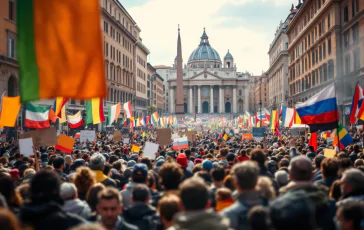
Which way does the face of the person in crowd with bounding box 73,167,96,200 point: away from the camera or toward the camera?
away from the camera

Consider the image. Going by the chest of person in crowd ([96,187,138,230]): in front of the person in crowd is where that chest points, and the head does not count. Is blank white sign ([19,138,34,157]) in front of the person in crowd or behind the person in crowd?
behind

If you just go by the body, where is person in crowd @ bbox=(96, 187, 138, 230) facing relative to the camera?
toward the camera

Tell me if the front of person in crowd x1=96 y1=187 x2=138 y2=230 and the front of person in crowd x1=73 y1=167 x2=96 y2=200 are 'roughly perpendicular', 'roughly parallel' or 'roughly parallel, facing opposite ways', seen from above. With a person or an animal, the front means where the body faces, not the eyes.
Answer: roughly parallel, facing opposite ways

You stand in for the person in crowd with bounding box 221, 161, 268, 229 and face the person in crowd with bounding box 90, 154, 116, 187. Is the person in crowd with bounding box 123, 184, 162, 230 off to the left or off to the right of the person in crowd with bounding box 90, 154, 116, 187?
left

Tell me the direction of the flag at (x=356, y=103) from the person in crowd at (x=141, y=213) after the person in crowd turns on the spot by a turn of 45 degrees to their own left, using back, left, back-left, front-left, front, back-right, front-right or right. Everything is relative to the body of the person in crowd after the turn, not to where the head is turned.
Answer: right

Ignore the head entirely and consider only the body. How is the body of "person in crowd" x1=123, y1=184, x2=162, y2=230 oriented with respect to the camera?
away from the camera

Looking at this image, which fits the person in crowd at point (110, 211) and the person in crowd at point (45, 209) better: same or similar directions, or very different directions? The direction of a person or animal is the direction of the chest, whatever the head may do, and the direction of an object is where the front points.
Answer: very different directions

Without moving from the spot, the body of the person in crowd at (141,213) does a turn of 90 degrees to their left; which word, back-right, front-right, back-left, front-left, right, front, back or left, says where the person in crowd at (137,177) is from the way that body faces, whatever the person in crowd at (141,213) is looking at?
right

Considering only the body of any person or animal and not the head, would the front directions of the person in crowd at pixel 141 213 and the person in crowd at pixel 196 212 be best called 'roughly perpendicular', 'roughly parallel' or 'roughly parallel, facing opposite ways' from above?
roughly parallel

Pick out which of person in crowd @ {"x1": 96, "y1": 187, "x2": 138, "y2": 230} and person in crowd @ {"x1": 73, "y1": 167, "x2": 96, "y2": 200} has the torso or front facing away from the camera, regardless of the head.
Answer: person in crowd @ {"x1": 73, "y1": 167, "x2": 96, "y2": 200}

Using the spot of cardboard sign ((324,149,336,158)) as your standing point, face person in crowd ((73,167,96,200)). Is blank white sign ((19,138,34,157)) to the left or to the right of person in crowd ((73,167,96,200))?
right
